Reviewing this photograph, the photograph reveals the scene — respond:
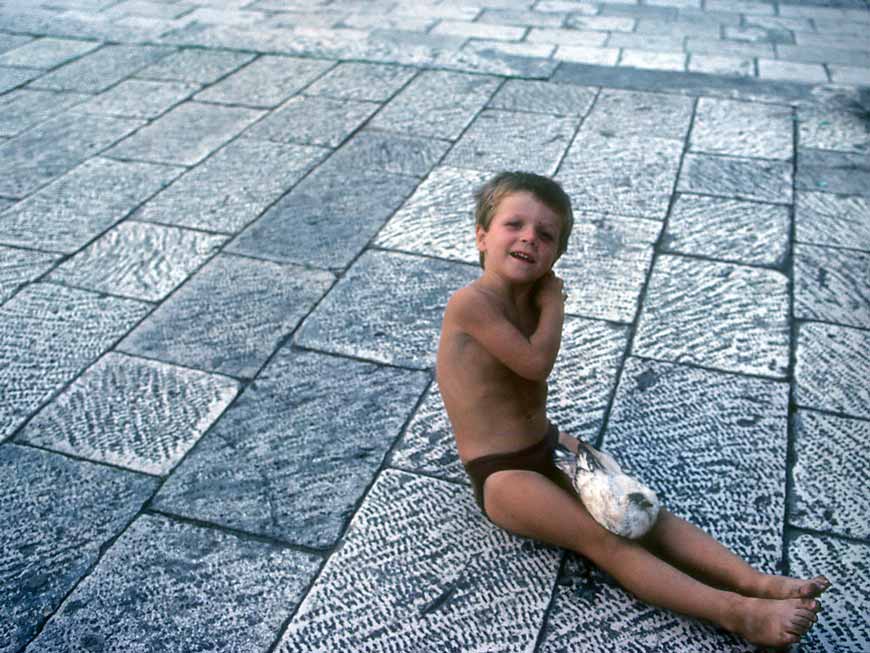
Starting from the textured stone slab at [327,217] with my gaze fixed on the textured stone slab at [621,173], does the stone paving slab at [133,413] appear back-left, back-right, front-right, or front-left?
back-right

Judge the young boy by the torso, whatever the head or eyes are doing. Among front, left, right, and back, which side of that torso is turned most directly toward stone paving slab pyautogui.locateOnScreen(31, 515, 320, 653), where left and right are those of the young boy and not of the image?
right

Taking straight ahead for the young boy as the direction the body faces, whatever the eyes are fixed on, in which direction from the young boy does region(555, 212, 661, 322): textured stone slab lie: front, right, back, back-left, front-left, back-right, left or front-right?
back-left

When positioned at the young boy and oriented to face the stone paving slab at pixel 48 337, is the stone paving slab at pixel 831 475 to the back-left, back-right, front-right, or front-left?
back-right

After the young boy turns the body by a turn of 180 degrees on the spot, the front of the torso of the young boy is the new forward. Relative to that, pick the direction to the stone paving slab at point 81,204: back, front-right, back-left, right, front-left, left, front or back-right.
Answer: front

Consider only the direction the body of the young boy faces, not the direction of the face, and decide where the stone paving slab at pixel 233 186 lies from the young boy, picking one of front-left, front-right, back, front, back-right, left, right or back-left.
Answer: back

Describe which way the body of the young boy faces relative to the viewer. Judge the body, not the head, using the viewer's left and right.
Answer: facing the viewer and to the right of the viewer

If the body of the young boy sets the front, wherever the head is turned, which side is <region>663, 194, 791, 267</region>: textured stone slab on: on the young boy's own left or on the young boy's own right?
on the young boy's own left

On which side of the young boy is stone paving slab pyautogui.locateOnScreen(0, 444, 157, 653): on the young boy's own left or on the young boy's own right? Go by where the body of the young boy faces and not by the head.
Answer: on the young boy's own right

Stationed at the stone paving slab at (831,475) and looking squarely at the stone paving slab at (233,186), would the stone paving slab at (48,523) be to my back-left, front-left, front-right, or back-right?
front-left
